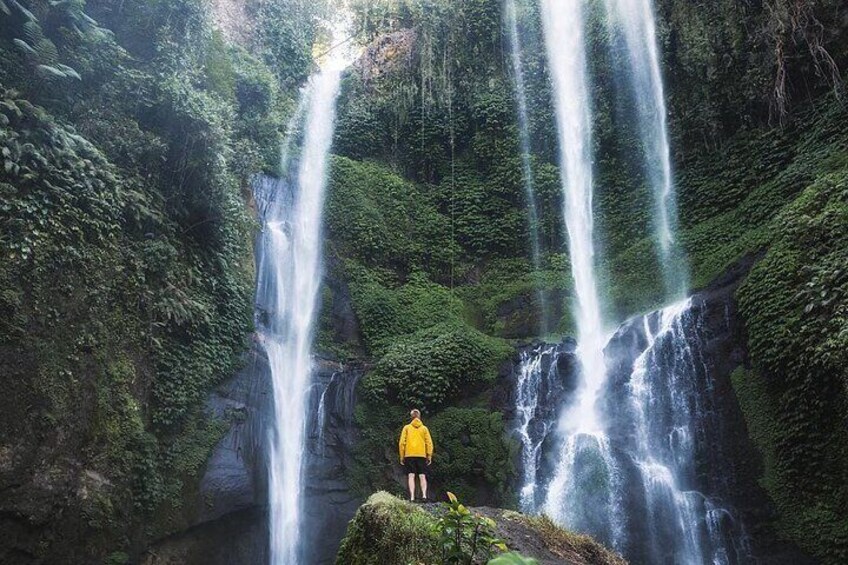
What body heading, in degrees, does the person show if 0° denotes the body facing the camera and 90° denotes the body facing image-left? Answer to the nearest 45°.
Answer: approximately 180°

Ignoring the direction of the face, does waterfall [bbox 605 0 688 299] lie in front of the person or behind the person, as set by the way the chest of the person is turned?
in front

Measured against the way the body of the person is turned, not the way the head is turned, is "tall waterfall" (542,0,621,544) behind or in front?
in front

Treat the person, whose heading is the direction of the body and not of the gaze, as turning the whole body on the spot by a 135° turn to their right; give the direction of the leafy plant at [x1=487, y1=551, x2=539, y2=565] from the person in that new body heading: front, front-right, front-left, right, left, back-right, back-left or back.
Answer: front-right

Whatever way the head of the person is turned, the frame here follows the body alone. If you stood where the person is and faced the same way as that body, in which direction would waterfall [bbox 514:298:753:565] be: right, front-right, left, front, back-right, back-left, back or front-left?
front-right
